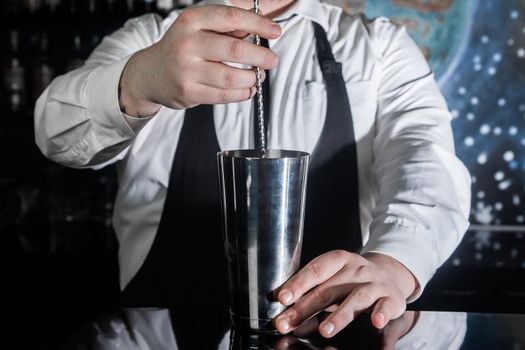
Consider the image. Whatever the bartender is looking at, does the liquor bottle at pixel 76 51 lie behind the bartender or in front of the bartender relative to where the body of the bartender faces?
behind

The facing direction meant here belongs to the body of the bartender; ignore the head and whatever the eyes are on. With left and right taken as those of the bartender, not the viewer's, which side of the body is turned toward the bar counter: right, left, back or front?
front

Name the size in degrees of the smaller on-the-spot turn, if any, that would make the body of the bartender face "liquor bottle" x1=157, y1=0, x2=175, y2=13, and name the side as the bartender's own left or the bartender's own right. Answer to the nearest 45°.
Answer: approximately 180°

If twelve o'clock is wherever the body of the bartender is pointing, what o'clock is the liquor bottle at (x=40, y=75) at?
The liquor bottle is roughly at 5 o'clock from the bartender.

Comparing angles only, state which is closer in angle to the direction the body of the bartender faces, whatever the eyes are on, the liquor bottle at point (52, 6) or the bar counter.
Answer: the bar counter

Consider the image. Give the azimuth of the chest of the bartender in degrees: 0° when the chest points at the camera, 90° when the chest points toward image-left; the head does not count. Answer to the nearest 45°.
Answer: approximately 0°

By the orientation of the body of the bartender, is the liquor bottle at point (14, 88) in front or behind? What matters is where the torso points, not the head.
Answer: behind
